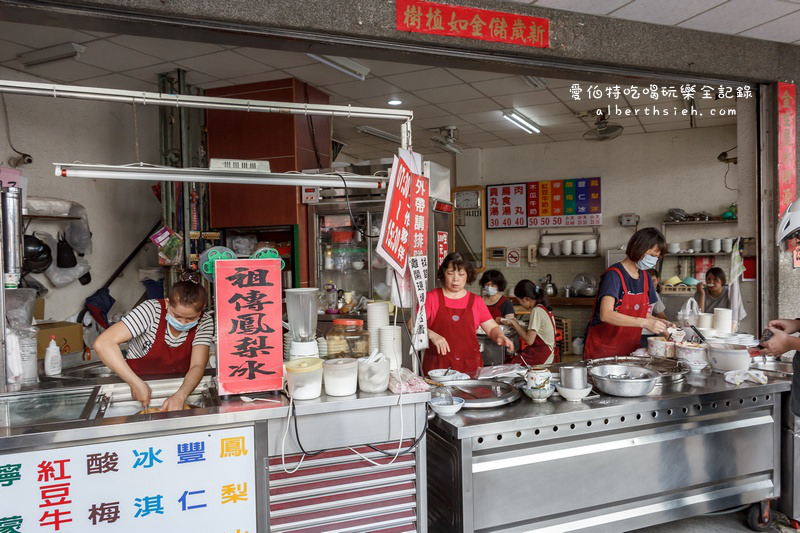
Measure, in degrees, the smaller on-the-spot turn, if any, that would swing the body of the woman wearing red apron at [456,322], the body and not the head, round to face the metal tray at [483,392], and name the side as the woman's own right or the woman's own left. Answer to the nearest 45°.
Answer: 0° — they already face it

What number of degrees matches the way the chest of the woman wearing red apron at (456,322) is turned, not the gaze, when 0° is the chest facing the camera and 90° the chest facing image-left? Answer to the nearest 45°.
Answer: approximately 0°

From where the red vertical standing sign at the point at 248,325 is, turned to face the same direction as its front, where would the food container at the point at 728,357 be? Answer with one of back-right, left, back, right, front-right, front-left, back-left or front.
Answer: left

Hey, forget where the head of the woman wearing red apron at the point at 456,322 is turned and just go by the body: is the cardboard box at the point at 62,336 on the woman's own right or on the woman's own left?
on the woman's own right

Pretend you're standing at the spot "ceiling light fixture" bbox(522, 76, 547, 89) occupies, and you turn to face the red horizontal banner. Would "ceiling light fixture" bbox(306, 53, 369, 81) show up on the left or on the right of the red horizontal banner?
right

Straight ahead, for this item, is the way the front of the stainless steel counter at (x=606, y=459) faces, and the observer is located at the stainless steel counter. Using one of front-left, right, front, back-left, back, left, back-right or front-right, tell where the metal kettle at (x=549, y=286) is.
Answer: back

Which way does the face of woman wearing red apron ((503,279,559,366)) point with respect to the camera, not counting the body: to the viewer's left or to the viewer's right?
to the viewer's left

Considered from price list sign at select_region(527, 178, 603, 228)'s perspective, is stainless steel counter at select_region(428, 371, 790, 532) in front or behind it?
in front

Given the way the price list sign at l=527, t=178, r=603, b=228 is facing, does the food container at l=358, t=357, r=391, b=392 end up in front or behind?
in front

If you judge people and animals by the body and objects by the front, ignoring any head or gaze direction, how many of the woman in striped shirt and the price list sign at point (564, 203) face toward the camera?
2

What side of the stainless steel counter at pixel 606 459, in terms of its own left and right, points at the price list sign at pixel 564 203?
back
